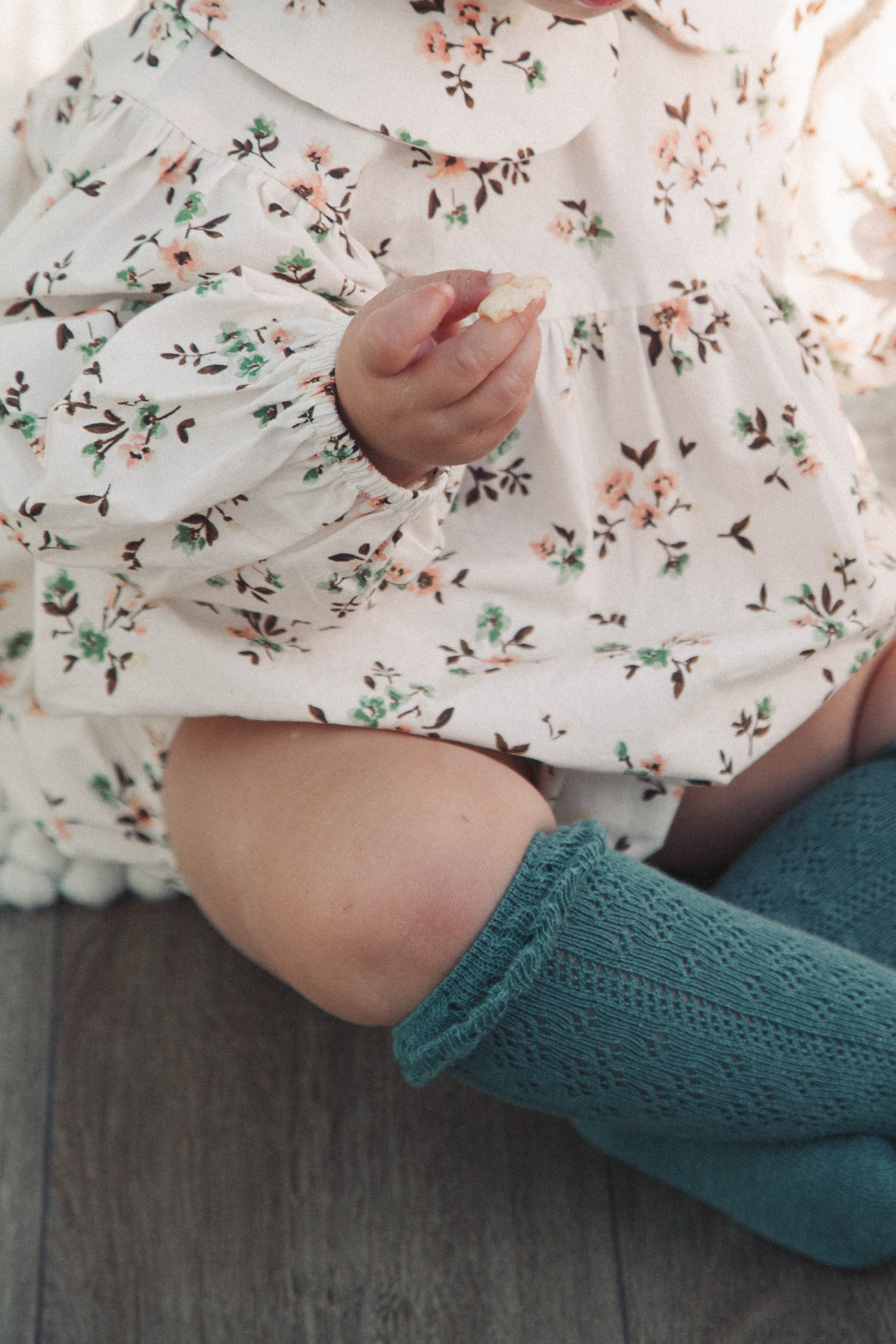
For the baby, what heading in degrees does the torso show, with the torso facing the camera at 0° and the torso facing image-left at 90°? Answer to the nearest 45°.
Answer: approximately 315°
